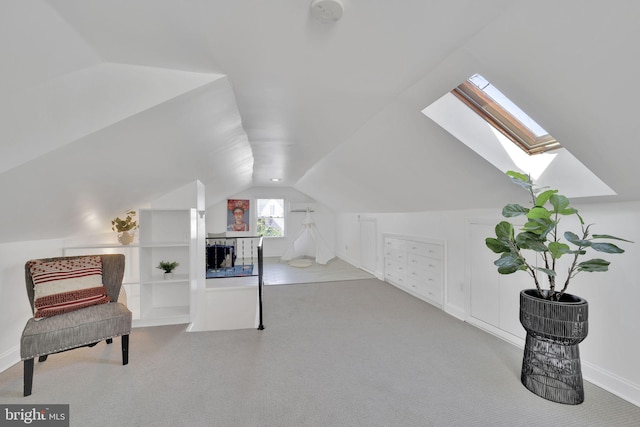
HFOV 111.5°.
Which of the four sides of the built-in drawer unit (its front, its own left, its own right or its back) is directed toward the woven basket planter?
left

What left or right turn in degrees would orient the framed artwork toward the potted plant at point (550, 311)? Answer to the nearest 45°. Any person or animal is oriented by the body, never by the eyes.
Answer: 0° — it already faces it

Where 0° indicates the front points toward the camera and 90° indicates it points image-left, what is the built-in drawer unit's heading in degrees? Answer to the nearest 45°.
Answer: approximately 45°

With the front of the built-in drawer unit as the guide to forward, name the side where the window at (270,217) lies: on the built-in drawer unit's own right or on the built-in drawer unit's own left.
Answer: on the built-in drawer unit's own right

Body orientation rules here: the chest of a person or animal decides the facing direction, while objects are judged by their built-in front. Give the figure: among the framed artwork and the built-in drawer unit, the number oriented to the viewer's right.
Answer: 0

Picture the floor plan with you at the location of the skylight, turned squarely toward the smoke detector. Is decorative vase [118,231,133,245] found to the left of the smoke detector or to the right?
right

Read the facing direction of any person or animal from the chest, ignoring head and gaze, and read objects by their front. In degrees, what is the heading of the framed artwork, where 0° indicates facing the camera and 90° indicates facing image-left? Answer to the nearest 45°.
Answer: approximately 0°

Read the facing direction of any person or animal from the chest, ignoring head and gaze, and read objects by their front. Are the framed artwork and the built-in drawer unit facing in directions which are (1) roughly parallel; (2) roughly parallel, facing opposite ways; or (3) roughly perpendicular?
roughly perpendicular

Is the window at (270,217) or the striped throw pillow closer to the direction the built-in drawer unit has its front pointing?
the striped throw pillow

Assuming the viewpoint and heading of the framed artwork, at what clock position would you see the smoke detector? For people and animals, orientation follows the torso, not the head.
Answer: The smoke detector is roughly at 12 o'clock from the framed artwork.

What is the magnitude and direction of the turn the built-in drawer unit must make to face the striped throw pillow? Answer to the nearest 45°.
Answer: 0° — it already faces it

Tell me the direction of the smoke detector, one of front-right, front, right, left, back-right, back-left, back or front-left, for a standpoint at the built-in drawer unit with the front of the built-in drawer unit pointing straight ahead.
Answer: front-left

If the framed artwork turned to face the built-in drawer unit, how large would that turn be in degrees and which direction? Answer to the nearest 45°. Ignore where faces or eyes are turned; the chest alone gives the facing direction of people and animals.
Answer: approximately 45° to its left

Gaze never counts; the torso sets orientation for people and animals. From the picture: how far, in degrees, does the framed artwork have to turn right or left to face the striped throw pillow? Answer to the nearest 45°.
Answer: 0° — it already faces it

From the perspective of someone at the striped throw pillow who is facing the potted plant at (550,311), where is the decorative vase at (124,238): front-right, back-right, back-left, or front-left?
back-left

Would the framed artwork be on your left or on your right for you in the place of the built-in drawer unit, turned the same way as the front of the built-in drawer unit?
on your right
